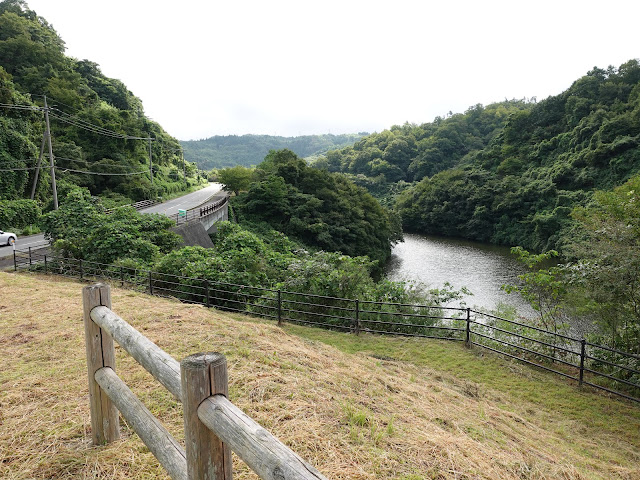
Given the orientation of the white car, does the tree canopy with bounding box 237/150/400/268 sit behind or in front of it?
in front

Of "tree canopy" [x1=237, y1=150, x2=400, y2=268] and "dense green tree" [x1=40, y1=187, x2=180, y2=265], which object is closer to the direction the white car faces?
the tree canopy

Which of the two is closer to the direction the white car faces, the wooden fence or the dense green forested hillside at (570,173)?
the dense green forested hillside

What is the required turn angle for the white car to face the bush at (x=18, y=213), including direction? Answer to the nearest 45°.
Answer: approximately 90° to its left

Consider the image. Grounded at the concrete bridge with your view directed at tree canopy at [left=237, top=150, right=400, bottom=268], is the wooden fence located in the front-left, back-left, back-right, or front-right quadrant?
back-right

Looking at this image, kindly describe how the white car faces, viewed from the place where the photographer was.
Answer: facing to the right of the viewer

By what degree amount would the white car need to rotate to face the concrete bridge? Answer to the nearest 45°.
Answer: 0° — it already faces it

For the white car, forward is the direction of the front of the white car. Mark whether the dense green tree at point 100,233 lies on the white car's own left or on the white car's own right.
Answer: on the white car's own right

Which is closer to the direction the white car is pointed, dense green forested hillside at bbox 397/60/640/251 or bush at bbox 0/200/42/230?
the dense green forested hillside

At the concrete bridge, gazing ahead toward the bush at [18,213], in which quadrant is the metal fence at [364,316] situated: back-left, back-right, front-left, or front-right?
front-left

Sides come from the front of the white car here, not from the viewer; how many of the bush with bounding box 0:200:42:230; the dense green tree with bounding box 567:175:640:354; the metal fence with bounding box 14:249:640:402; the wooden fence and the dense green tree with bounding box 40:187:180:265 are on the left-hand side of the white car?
1

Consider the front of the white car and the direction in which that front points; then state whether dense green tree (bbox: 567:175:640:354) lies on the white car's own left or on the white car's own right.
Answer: on the white car's own right

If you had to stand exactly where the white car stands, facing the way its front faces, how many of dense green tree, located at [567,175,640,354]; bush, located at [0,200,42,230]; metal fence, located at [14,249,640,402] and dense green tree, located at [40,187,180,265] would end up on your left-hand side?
1

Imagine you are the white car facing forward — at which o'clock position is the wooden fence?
The wooden fence is roughly at 3 o'clock from the white car.
